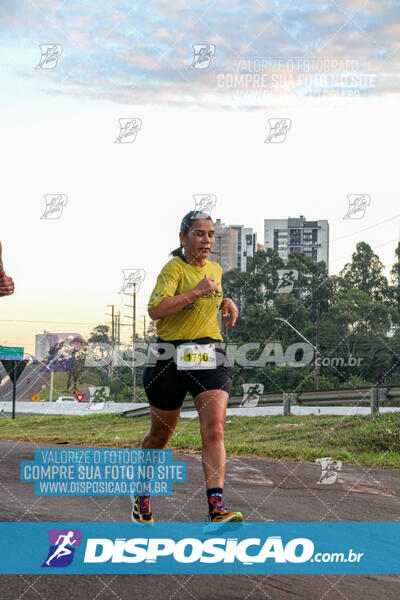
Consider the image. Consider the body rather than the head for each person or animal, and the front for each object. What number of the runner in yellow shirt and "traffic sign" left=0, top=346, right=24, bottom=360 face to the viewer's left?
0

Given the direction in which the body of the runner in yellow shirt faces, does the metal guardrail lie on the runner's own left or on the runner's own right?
on the runner's own left

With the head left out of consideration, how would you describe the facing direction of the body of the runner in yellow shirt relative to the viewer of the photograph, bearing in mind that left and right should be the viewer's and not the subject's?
facing the viewer and to the right of the viewer

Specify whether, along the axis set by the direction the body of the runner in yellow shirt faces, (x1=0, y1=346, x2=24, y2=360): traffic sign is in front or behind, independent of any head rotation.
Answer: behind

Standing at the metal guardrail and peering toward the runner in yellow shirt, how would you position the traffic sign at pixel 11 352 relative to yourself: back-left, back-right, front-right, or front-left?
back-right

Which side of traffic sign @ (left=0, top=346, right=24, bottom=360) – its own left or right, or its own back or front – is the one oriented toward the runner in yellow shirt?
front

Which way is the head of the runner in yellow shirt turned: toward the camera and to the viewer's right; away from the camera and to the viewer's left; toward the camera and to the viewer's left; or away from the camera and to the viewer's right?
toward the camera and to the viewer's right

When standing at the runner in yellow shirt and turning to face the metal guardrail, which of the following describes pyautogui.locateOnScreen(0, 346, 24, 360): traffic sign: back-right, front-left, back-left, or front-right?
front-left

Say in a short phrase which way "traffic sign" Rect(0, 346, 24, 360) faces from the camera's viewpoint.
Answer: facing the viewer

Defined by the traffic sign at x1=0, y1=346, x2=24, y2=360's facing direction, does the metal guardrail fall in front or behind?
in front
